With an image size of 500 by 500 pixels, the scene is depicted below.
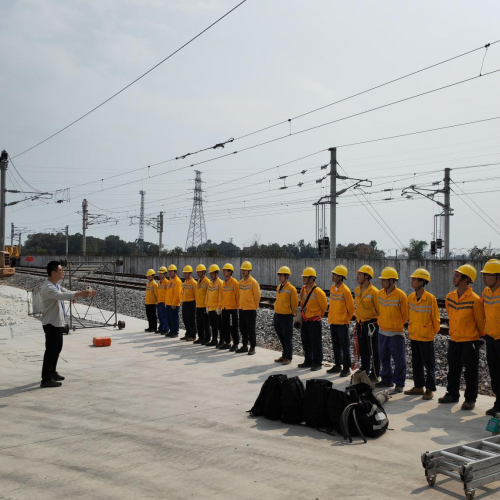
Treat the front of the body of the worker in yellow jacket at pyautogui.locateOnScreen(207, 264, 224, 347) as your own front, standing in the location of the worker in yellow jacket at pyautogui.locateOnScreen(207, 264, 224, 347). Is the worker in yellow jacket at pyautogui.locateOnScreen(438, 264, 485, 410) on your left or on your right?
on your left

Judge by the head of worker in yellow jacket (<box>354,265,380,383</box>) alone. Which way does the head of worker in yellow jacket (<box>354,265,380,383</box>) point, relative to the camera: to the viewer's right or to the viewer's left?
to the viewer's left

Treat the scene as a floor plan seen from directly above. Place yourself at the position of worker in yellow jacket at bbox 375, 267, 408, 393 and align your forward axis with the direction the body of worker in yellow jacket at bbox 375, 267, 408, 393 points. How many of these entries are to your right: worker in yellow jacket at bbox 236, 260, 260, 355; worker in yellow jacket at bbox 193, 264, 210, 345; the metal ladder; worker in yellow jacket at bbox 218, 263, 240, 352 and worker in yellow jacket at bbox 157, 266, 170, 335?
4

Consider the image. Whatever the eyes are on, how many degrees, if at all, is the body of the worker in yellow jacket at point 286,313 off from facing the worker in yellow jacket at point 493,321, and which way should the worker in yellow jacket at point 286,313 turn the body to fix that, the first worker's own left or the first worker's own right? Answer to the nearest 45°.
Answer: approximately 90° to the first worker's own left

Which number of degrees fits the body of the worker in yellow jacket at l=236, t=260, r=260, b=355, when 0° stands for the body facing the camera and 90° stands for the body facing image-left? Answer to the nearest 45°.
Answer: approximately 45°

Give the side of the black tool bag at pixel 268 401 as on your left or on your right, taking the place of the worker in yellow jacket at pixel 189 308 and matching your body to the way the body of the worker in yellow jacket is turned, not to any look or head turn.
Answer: on your left

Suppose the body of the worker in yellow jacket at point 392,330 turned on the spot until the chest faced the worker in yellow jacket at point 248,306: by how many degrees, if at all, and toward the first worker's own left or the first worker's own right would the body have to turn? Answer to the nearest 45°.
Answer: approximately 90° to the first worker's own right

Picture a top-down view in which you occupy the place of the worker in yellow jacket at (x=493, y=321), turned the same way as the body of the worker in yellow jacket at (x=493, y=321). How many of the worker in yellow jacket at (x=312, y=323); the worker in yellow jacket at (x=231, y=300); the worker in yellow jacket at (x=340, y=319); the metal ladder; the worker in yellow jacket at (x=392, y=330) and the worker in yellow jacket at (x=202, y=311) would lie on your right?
5

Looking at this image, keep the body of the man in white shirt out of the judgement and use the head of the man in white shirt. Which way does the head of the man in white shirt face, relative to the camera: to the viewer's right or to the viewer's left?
to the viewer's right

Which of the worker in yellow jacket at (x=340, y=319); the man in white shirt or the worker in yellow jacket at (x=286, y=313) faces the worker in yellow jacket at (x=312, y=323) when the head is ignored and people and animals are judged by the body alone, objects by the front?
the man in white shirt

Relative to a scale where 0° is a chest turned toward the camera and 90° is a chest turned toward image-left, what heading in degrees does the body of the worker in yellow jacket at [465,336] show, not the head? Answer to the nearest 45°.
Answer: approximately 45°

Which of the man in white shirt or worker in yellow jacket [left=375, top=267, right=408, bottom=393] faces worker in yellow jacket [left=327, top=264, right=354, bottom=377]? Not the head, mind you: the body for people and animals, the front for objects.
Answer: the man in white shirt

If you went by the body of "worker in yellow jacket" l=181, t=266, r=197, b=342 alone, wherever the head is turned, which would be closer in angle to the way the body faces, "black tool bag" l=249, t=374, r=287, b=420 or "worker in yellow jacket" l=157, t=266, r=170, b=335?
the black tool bag
